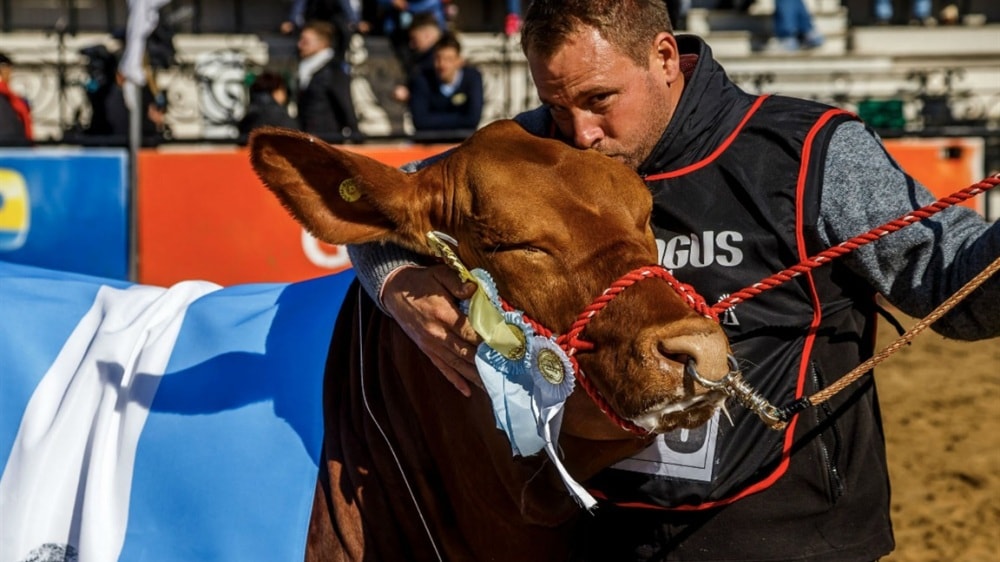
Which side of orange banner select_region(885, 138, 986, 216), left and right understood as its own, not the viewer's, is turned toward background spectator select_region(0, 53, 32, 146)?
right

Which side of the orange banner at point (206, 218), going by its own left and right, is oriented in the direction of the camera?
front

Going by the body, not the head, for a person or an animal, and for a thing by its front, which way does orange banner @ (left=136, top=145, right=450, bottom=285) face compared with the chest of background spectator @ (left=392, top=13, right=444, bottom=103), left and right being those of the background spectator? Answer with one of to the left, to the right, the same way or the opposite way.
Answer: the same way

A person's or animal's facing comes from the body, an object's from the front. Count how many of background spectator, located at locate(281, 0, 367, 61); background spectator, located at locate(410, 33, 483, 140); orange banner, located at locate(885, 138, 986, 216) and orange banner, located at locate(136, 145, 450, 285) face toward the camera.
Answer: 4

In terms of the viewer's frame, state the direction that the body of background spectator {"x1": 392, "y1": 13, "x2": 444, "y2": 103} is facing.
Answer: toward the camera

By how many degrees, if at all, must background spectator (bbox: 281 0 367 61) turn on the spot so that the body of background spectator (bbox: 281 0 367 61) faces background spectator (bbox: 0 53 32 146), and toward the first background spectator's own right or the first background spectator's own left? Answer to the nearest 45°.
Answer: approximately 45° to the first background spectator's own right

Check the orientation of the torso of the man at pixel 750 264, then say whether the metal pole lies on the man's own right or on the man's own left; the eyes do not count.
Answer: on the man's own right

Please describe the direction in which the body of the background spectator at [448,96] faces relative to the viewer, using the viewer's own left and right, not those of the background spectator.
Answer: facing the viewer

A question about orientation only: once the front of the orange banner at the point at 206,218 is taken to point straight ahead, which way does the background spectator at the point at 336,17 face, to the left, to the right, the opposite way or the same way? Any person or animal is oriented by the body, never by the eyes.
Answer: the same way

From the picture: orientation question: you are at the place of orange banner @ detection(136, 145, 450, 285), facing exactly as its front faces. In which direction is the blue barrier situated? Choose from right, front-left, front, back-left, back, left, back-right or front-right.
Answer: right

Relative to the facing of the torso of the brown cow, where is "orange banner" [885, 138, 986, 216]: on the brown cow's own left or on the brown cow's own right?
on the brown cow's own left

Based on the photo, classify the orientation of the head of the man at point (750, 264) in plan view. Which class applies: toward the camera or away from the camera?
toward the camera

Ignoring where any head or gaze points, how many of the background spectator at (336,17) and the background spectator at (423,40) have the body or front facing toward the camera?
2
